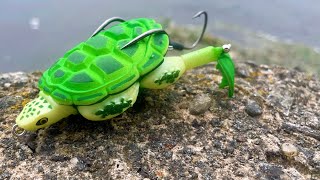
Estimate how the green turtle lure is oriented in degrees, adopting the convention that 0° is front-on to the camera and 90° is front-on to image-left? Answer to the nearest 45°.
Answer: approximately 45°
